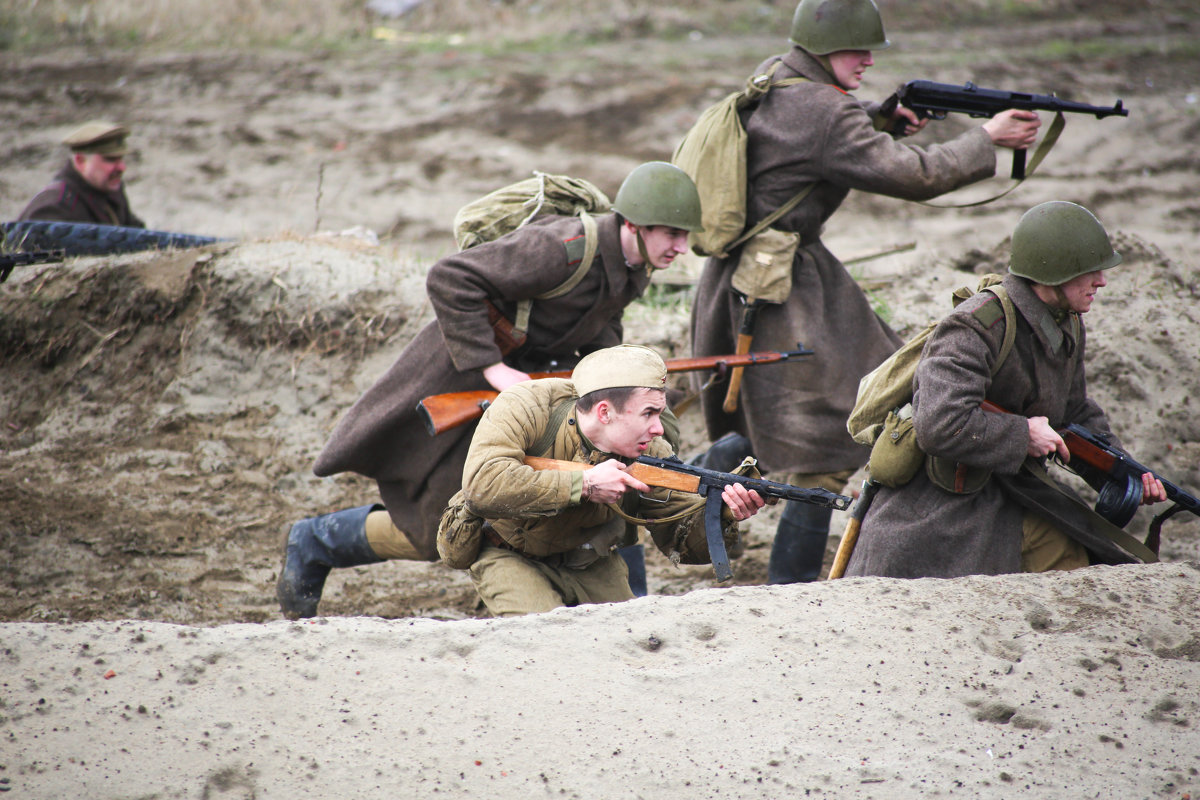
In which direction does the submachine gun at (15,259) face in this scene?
to the viewer's right

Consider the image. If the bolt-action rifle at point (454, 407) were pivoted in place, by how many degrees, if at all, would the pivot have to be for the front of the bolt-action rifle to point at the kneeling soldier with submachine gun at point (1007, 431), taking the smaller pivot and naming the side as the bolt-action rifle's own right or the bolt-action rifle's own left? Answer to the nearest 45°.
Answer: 0° — it already faces them

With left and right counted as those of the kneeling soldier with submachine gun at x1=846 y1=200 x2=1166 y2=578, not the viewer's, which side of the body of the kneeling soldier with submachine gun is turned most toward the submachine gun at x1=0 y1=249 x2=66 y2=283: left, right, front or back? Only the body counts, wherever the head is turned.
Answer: back

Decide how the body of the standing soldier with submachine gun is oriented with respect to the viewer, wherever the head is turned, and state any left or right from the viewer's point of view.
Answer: facing to the right of the viewer

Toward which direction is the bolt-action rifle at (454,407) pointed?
to the viewer's right

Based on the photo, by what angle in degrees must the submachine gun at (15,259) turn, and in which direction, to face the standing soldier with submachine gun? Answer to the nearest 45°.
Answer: approximately 45° to its right

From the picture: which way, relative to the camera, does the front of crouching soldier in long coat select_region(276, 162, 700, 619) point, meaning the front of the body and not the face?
to the viewer's right

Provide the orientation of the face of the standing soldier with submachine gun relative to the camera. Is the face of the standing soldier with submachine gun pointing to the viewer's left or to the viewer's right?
to the viewer's right

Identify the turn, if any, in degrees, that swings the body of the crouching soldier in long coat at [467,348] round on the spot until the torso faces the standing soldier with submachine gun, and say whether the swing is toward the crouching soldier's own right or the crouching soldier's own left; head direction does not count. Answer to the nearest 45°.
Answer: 0° — they already face them

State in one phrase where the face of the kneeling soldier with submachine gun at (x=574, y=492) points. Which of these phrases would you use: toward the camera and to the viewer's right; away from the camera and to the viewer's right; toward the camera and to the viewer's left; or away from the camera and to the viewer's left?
toward the camera and to the viewer's right

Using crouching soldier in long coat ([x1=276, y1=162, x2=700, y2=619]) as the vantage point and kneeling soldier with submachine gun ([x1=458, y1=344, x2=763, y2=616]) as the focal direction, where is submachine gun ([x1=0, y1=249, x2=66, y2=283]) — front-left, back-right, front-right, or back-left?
back-right

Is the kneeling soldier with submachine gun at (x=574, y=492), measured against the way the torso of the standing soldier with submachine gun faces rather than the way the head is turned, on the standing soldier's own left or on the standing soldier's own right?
on the standing soldier's own right

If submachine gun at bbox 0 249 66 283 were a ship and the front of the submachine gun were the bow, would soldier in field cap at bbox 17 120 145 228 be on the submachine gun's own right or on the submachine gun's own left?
on the submachine gun's own left

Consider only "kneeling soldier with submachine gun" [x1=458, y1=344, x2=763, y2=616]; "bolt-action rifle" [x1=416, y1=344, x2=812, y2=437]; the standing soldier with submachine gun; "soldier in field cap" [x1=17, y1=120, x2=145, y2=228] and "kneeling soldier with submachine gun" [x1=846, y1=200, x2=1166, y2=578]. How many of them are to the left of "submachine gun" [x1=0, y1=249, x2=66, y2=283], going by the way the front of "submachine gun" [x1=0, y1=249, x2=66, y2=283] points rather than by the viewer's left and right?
1

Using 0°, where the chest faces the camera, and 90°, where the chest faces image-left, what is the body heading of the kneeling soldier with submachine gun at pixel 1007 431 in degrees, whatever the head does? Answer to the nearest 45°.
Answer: approximately 270°
